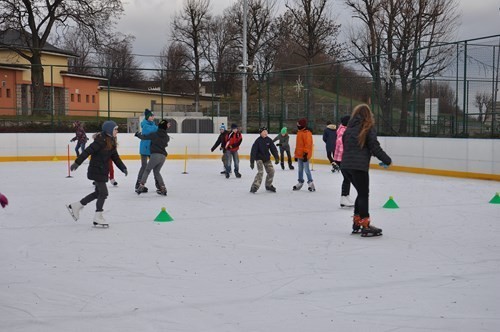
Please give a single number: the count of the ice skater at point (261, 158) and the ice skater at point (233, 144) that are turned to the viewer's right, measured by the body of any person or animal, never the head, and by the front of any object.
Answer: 0

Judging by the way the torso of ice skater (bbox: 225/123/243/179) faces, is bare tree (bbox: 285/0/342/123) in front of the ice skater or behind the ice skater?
behind

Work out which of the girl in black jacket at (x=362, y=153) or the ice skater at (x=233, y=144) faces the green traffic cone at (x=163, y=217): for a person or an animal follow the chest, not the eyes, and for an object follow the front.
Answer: the ice skater

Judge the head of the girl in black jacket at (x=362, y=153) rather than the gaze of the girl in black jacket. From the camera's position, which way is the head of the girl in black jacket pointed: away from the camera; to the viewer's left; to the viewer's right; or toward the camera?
away from the camera

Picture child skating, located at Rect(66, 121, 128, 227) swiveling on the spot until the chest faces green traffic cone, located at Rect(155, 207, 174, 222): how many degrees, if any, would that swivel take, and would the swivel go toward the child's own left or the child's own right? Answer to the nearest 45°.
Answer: approximately 45° to the child's own left

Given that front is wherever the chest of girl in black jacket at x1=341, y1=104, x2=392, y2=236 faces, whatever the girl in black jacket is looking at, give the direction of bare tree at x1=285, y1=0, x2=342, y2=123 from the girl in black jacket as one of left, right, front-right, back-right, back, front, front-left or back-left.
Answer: front-left

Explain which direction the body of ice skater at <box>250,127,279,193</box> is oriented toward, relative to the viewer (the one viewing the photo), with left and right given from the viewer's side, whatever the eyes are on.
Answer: facing the viewer

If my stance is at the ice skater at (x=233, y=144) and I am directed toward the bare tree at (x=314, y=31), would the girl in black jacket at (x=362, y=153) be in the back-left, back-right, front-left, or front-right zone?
back-right

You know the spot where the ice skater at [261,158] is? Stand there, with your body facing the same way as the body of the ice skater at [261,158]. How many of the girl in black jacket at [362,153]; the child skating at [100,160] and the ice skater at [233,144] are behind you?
1

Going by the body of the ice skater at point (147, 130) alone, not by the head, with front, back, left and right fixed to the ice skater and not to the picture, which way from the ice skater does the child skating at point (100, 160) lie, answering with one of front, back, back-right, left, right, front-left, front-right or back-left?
right
